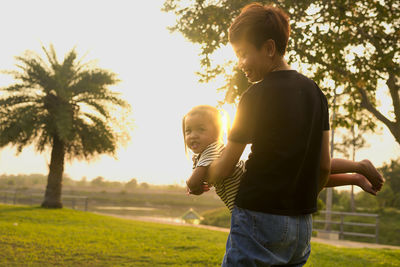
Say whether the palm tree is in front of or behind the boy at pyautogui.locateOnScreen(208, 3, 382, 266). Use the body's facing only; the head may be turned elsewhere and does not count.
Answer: in front

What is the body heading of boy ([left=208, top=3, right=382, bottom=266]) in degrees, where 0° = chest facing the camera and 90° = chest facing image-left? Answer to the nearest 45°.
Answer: approximately 135°

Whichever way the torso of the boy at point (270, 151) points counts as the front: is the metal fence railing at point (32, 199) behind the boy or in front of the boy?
in front

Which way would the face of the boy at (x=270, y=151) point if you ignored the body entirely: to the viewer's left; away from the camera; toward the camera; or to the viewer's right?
to the viewer's left
